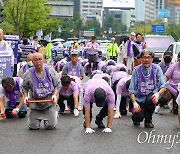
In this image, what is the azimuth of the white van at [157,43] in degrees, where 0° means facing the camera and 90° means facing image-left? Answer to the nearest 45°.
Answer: approximately 0°

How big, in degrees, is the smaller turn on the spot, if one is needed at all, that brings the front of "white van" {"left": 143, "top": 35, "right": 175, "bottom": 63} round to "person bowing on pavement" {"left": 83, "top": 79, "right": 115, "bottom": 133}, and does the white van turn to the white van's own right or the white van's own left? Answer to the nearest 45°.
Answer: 0° — it already faces them

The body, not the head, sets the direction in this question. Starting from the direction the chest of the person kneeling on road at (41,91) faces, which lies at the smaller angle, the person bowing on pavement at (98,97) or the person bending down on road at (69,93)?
the person bowing on pavement

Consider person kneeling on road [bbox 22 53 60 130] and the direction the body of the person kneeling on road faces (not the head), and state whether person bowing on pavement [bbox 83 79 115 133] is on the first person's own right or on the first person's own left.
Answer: on the first person's own left

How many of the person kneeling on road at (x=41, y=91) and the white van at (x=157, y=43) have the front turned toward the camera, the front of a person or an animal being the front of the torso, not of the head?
2

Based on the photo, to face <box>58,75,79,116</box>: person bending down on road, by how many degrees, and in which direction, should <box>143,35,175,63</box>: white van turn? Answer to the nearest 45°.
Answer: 0° — it already faces them

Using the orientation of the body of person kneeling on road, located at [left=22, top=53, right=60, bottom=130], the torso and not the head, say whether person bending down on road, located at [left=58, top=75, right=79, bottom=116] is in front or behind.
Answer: behind
